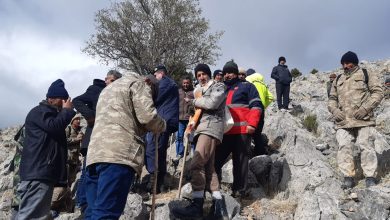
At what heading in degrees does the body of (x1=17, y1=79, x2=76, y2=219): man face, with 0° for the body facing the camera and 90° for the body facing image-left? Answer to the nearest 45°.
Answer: approximately 270°

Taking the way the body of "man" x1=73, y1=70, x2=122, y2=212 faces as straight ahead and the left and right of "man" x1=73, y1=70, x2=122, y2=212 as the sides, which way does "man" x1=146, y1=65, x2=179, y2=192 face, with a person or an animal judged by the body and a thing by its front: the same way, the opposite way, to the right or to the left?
the opposite way

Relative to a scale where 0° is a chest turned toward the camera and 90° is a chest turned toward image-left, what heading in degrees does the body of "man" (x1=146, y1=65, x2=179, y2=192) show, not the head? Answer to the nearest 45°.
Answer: approximately 90°

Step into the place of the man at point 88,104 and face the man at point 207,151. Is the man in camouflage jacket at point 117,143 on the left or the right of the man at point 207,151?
right

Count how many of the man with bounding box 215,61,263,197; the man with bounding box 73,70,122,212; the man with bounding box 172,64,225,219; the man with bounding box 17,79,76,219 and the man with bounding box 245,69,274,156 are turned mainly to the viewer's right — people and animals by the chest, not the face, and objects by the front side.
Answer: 2

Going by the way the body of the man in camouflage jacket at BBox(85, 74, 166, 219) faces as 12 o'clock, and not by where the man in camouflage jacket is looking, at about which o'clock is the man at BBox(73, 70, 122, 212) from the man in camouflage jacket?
The man is roughly at 10 o'clock from the man in camouflage jacket.

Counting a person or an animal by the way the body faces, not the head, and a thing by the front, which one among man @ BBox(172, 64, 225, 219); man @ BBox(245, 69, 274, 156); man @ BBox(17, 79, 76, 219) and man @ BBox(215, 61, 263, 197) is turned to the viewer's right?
man @ BBox(17, 79, 76, 219)

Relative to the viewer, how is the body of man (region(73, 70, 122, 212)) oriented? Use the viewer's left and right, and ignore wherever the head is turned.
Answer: facing to the right of the viewer

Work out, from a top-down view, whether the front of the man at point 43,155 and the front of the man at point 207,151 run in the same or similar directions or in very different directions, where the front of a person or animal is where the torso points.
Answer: very different directions
